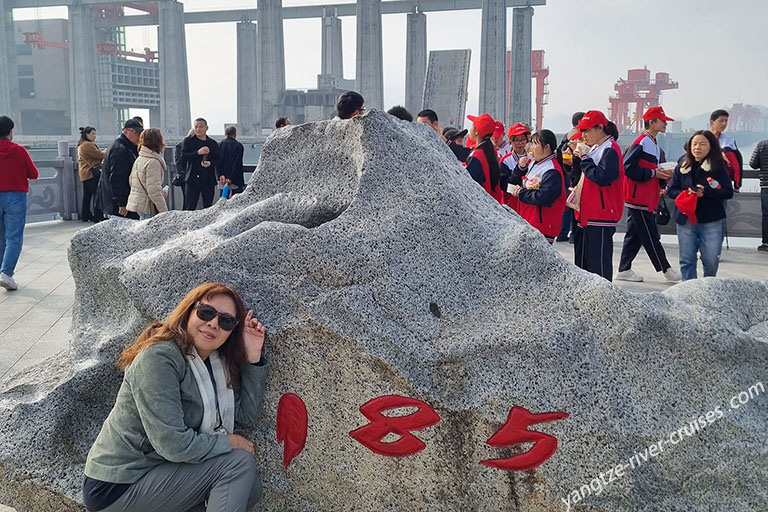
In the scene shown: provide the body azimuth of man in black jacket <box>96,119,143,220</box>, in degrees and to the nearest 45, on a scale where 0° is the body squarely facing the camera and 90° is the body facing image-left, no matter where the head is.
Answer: approximately 270°

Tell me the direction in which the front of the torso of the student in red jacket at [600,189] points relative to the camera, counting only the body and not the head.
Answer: to the viewer's left

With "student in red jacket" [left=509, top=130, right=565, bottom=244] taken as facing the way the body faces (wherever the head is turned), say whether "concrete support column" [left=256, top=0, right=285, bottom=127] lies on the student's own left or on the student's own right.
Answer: on the student's own right
